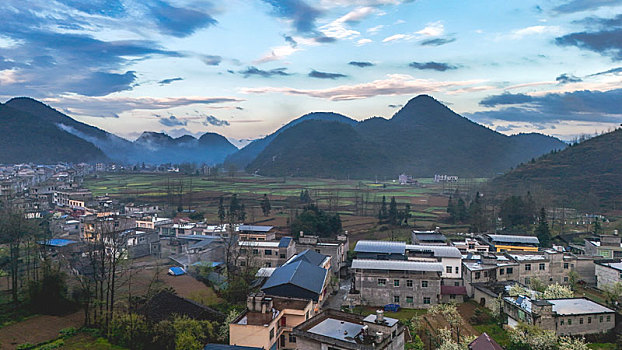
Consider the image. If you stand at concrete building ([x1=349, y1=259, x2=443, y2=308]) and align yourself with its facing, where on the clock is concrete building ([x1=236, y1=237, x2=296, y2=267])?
concrete building ([x1=236, y1=237, x2=296, y2=267]) is roughly at 4 o'clock from concrete building ([x1=349, y1=259, x2=443, y2=308]).

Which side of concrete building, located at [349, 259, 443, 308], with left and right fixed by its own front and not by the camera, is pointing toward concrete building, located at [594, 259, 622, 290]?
left

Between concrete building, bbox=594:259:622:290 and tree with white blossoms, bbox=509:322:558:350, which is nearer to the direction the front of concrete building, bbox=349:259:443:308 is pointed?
the tree with white blossoms

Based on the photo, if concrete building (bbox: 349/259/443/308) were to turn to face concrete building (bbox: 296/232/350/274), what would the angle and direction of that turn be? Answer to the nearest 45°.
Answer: approximately 135° to its right

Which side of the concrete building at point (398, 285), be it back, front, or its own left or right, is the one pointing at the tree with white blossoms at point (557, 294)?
left

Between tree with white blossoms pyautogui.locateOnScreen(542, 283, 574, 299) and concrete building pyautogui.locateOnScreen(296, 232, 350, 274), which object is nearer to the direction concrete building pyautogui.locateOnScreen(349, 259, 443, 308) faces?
the tree with white blossoms

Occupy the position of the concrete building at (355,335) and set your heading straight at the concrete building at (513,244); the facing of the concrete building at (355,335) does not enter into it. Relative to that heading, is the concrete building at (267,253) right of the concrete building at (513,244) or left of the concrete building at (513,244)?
left

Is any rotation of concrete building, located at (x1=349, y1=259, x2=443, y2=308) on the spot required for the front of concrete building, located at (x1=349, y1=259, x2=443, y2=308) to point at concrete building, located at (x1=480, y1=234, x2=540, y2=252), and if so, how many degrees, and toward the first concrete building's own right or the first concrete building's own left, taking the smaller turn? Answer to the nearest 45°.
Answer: approximately 135° to the first concrete building's own left

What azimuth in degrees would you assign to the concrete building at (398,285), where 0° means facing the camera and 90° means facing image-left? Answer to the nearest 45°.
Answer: approximately 0°
